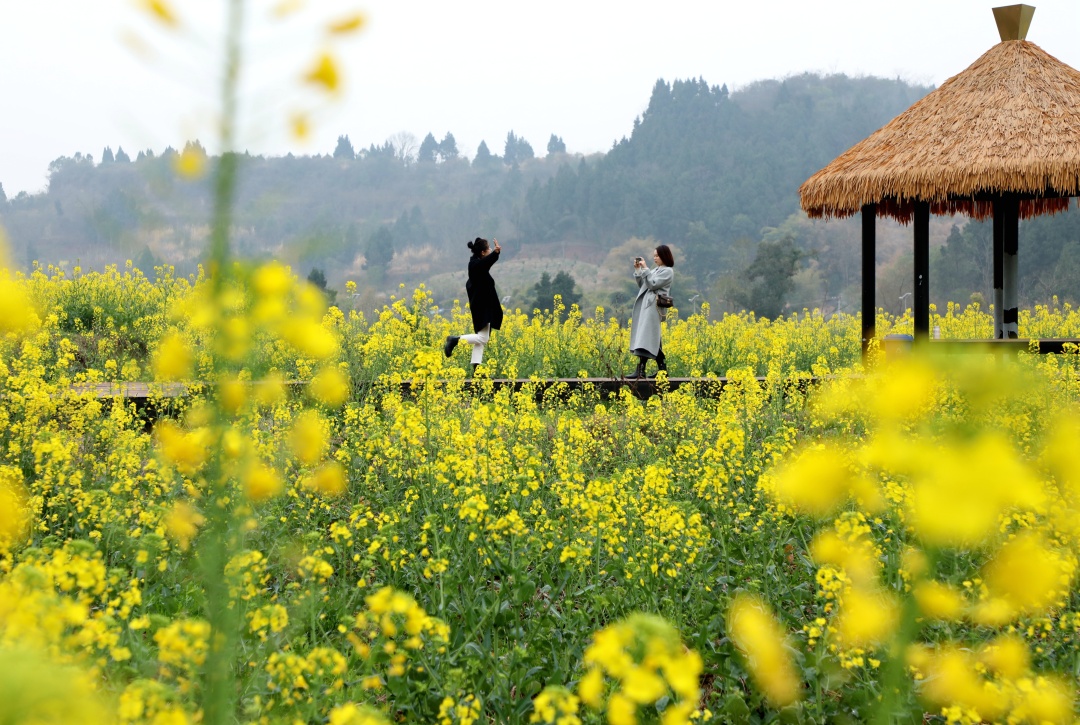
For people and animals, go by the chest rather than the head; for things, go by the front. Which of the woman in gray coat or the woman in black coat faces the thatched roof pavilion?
the woman in black coat

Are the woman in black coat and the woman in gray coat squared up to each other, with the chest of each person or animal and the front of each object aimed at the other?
yes

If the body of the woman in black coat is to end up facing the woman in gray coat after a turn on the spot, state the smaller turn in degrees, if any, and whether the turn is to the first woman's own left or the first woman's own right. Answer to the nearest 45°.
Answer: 0° — they already face them

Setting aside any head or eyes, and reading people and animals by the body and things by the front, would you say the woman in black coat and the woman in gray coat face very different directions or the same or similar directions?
very different directions

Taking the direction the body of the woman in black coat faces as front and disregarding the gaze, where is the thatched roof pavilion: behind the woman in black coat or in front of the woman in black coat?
in front

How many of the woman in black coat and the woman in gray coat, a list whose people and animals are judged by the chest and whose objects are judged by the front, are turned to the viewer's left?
1

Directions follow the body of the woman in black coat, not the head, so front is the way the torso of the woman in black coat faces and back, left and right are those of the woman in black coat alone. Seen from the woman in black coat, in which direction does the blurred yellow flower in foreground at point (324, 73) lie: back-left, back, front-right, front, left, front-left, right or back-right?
right

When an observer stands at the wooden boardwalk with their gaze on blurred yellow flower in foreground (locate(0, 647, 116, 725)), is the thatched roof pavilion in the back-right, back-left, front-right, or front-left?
back-left

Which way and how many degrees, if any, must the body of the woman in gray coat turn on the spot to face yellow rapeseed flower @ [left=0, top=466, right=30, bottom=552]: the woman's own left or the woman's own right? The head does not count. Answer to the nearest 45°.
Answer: approximately 90° to the woman's own left

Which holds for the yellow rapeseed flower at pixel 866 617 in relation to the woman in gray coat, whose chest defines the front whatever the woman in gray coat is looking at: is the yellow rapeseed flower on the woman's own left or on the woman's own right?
on the woman's own left

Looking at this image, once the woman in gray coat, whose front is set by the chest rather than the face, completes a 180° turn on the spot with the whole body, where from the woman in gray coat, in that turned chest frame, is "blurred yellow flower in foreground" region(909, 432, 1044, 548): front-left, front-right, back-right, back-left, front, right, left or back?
right

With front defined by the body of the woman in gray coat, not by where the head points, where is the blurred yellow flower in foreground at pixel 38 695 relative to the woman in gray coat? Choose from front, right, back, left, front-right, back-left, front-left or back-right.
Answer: left

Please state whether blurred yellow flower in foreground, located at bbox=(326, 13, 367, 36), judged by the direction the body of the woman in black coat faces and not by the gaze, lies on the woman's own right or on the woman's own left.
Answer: on the woman's own right

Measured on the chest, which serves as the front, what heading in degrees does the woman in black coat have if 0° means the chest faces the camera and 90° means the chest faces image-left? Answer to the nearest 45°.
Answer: approximately 270°

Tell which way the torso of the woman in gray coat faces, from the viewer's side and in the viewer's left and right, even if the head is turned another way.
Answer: facing to the left of the viewer
